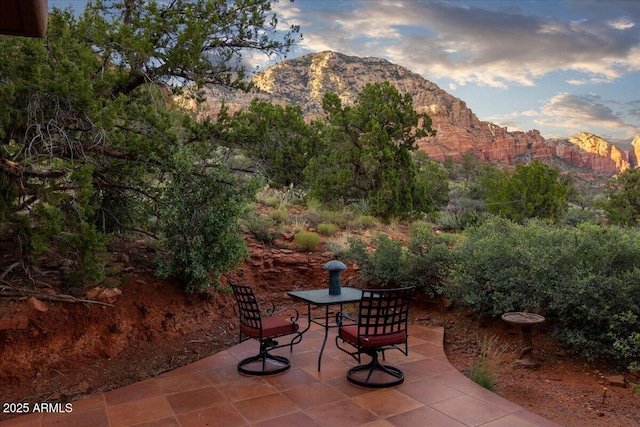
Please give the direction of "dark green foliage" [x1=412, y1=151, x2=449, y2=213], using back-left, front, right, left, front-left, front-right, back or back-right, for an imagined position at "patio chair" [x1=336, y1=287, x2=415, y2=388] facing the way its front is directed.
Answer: front-right

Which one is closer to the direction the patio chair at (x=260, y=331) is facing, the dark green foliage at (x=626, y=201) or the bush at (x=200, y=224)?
the dark green foliage

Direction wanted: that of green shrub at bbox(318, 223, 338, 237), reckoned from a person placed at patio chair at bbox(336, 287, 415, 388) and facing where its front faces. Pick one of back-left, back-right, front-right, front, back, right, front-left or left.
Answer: front-right

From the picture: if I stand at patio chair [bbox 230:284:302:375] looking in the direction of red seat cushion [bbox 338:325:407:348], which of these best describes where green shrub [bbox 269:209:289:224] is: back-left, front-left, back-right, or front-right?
back-left

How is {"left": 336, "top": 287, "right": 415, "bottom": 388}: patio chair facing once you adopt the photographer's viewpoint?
facing away from the viewer and to the left of the viewer

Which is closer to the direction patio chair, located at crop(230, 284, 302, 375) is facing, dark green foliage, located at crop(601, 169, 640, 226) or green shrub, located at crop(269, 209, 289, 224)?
the dark green foliage

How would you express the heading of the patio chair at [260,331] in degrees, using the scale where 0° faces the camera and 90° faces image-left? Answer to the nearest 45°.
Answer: approximately 225°

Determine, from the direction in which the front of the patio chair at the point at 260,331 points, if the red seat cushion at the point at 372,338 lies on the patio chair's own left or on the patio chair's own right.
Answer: on the patio chair's own right

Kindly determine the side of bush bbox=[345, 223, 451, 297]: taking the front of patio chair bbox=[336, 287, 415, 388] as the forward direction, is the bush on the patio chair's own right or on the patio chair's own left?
on the patio chair's own right

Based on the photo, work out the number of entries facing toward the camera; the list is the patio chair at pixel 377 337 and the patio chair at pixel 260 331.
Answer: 0

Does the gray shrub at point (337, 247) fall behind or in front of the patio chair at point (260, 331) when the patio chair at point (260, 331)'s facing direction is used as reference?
in front
